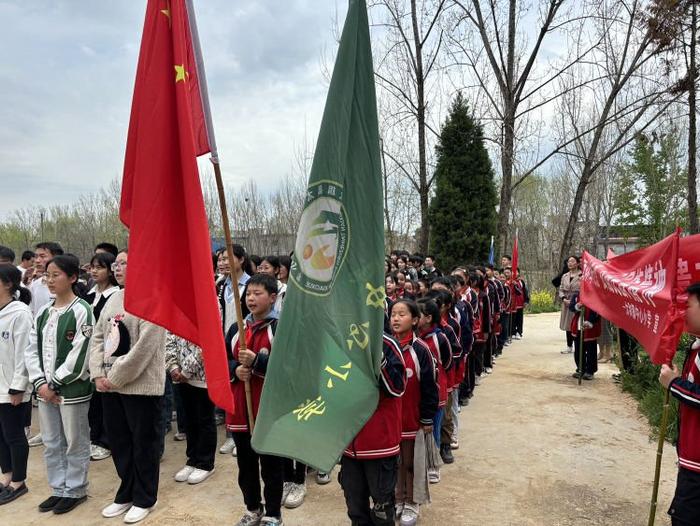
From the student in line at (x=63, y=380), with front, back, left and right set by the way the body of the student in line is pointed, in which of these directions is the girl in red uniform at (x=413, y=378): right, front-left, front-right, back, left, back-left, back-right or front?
left

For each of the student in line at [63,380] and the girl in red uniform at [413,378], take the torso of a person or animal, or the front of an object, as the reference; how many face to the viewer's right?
0

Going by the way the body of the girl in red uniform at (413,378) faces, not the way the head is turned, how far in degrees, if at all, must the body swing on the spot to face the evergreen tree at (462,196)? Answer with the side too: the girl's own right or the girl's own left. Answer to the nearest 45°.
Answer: approximately 135° to the girl's own right

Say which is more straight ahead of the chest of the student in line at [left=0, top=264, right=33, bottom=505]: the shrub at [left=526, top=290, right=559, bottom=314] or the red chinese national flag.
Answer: the red chinese national flag

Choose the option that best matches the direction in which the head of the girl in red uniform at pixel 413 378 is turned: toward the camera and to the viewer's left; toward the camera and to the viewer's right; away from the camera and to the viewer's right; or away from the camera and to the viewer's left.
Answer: toward the camera and to the viewer's left

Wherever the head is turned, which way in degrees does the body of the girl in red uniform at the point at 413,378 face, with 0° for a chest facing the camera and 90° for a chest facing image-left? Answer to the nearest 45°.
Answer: approximately 45°

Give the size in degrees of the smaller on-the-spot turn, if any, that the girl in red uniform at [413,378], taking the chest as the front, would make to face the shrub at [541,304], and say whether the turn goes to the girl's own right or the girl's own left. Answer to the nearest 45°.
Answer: approximately 135° to the girl's own right

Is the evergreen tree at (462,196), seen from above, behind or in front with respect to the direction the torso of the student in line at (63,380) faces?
behind

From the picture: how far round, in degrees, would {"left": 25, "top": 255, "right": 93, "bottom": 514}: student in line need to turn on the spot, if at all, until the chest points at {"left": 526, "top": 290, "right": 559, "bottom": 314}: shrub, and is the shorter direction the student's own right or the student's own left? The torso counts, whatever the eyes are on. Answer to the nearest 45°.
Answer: approximately 180°

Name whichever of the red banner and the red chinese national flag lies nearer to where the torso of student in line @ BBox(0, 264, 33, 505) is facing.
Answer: the red chinese national flag

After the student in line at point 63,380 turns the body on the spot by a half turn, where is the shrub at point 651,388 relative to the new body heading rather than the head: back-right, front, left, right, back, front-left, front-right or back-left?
front-right

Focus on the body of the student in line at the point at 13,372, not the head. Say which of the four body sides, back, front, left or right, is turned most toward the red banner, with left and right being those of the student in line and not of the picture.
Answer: left
